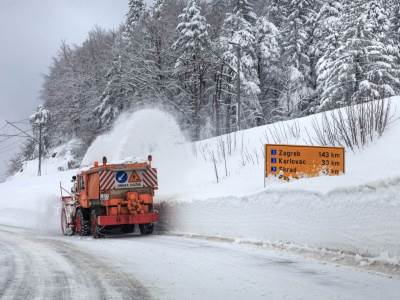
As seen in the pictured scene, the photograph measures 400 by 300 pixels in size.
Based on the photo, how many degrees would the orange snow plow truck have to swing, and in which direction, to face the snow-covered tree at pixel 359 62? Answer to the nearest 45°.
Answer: approximately 90° to its right

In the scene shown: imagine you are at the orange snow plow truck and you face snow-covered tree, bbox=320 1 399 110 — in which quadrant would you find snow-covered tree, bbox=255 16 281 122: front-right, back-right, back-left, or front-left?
front-left

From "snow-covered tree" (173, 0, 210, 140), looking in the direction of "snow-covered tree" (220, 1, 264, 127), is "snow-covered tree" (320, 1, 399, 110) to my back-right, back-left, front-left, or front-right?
front-right

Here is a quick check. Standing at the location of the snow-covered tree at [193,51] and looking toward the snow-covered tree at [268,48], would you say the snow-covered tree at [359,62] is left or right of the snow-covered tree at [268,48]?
right

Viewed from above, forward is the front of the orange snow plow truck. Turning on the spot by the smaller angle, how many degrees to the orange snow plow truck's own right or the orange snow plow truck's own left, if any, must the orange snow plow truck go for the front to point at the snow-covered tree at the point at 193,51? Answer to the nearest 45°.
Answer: approximately 45° to the orange snow plow truck's own right

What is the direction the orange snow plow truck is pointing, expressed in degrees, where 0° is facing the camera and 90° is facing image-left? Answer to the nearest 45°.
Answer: approximately 135°

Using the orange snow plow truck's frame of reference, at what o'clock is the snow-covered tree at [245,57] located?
The snow-covered tree is roughly at 2 o'clock from the orange snow plow truck.

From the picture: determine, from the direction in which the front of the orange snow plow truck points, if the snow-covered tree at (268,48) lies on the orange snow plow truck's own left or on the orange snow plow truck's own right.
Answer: on the orange snow plow truck's own right

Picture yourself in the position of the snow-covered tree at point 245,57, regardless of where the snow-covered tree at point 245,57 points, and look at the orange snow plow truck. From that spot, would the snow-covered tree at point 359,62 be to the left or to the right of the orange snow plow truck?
left
